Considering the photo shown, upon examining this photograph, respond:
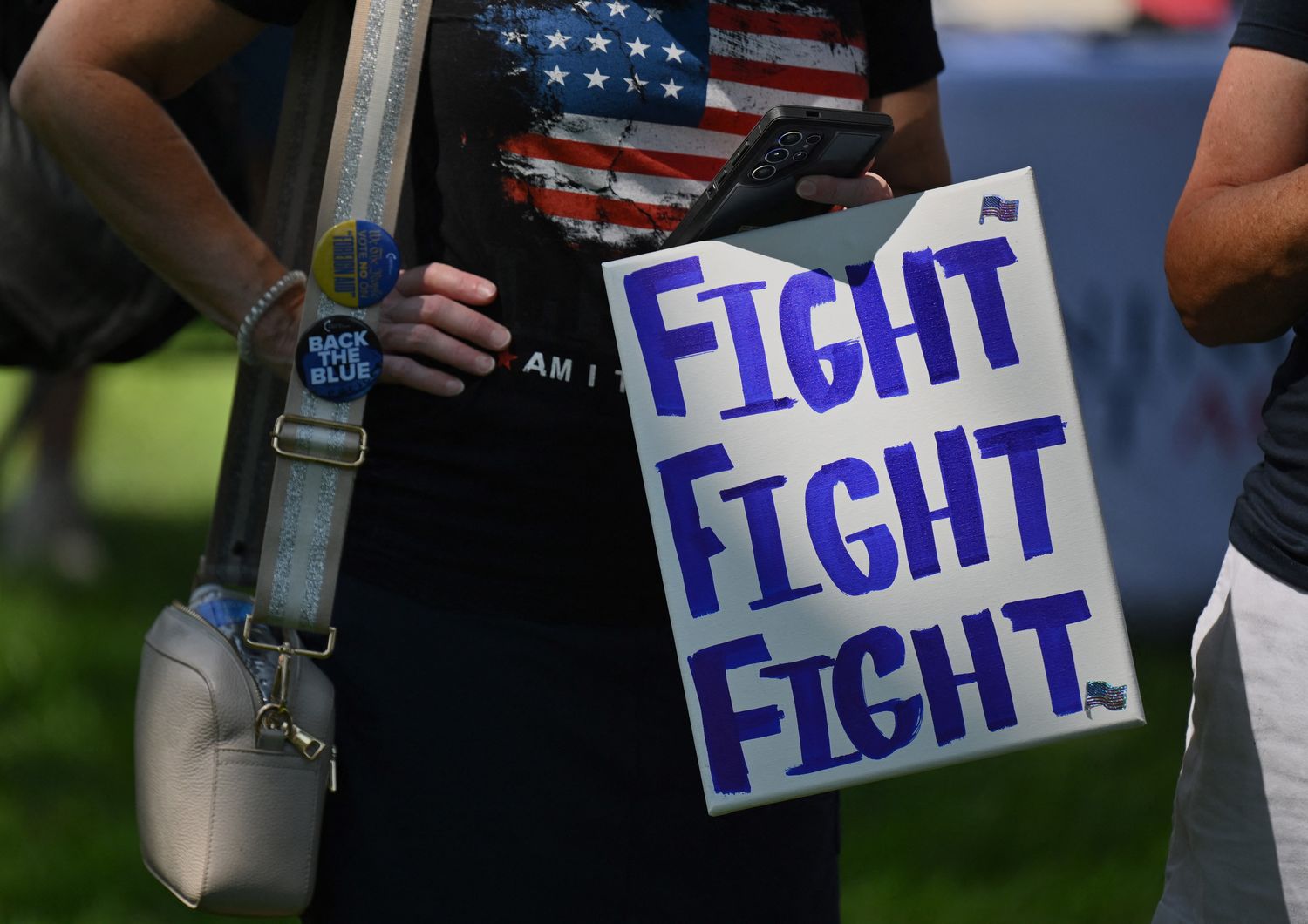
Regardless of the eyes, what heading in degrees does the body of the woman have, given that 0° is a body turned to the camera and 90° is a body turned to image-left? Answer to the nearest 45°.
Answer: approximately 315°
